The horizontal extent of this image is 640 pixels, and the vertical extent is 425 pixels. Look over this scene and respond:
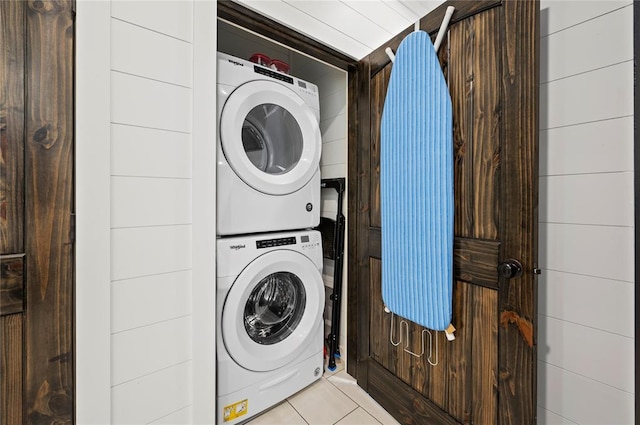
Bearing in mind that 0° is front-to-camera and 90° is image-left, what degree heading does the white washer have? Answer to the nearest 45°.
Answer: approximately 315°

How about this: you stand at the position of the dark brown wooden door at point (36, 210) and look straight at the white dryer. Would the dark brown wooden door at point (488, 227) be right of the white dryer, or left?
right

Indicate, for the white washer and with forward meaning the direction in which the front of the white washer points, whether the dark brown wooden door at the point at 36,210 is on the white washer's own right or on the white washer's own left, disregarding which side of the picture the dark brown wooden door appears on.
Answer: on the white washer's own right

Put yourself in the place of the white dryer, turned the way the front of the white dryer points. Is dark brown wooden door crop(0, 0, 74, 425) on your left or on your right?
on your right

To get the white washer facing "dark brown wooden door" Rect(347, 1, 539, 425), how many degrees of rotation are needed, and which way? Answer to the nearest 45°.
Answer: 0° — it already faces it

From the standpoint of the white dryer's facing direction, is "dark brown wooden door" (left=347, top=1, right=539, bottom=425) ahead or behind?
ahead

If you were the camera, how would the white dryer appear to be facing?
facing the viewer and to the right of the viewer
